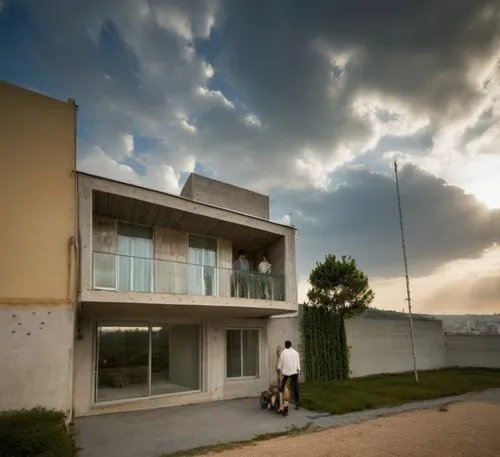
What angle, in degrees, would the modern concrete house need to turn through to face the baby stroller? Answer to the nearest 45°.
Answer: approximately 45° to its left

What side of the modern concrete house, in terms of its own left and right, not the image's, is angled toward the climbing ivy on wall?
left

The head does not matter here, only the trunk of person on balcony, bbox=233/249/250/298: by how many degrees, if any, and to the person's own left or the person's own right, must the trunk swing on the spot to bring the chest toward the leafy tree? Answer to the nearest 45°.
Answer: approximately 135° to the person's own left

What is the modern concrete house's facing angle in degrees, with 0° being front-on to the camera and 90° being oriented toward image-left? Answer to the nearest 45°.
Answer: approximately 315°

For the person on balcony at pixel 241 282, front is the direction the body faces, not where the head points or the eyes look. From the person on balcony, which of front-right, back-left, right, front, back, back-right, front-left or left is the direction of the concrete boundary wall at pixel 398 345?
back-left

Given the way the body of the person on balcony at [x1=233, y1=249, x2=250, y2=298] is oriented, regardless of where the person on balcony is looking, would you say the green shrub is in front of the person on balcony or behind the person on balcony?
in front

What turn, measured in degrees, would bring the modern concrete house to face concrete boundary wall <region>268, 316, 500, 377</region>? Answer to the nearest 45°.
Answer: approximately 90° to its left

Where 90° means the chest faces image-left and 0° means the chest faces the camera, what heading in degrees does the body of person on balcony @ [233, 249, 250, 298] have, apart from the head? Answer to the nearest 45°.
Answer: approximately 0°

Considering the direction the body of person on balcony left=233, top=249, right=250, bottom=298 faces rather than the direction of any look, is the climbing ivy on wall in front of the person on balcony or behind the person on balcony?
behind
